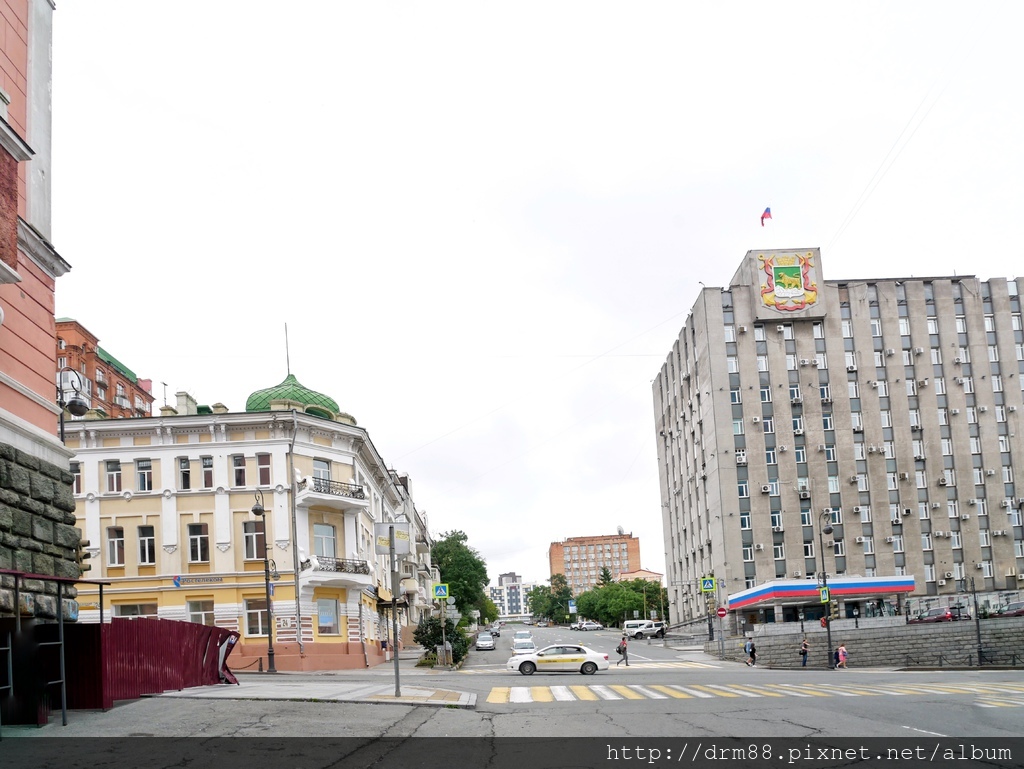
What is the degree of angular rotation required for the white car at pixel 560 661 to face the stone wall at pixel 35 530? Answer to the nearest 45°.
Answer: approximately 90° to its left

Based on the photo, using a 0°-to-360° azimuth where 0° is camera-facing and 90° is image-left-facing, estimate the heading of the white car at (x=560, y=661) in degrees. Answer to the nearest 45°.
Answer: approximately 90°

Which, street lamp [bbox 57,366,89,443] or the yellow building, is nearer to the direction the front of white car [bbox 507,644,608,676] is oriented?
the yellow building

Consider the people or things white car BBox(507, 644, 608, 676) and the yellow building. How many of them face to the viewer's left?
1

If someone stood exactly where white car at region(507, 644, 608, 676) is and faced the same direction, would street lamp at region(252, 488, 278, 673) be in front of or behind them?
in front

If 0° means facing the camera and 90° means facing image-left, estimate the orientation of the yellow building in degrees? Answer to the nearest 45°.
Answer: approximately 315°

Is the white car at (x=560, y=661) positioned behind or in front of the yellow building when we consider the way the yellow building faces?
in front

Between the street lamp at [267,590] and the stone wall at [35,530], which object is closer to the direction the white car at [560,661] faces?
the street lamp
